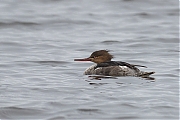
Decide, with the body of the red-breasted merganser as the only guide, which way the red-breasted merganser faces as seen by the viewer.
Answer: to the viewer's left
